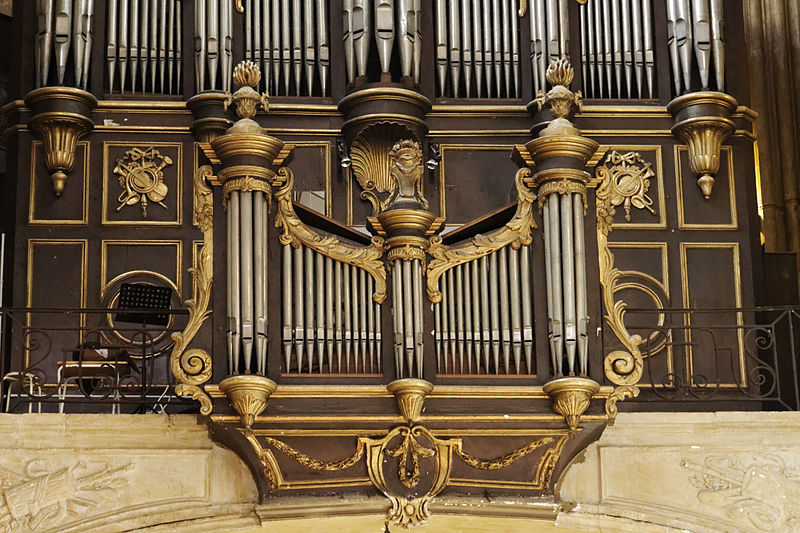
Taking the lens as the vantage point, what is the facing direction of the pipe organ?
facing the viewer
